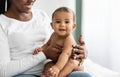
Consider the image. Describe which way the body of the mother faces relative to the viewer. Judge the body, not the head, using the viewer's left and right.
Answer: facing the viewer and to the right of the viewer
